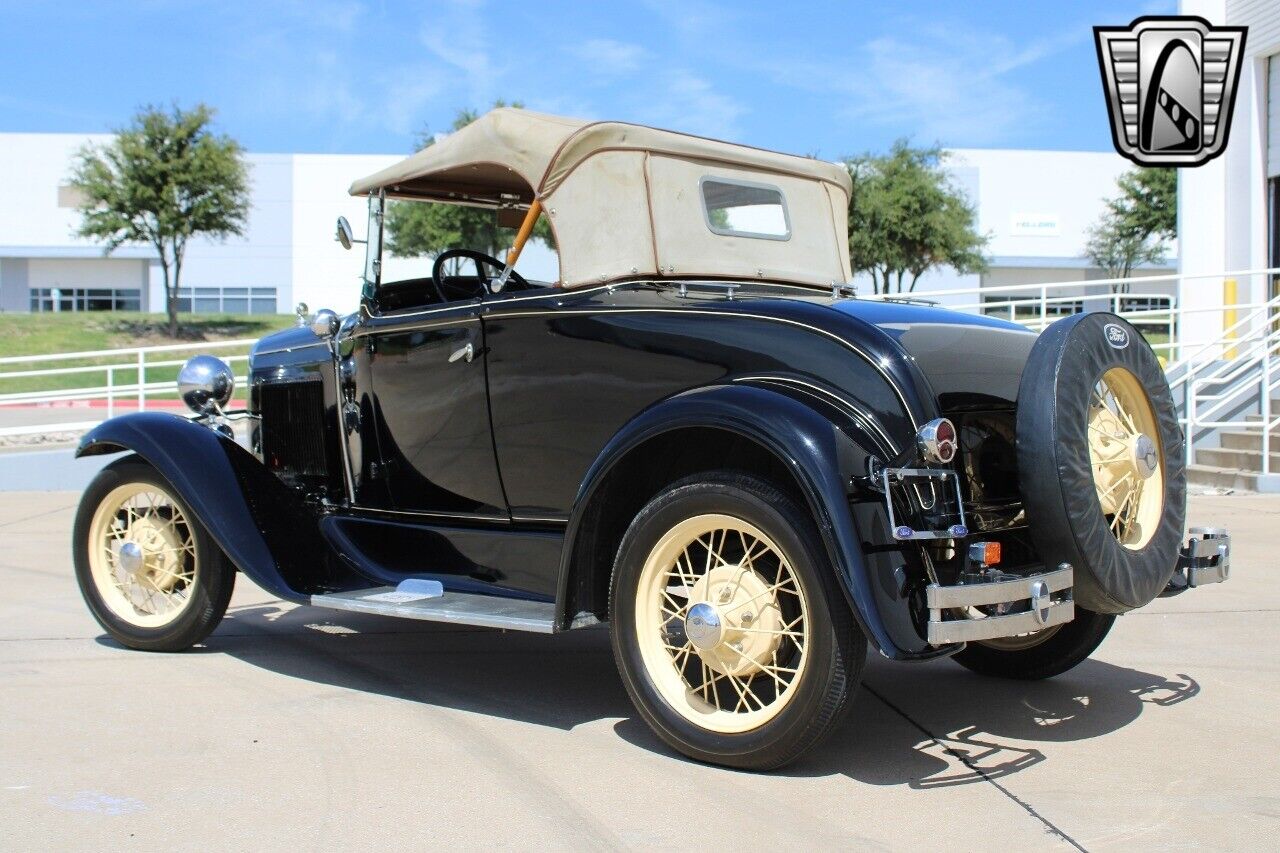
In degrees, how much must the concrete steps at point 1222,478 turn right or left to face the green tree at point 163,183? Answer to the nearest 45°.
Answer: approximately 90° to its right

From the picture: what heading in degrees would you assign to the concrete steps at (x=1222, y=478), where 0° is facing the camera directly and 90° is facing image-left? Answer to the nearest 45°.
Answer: approximately 45°

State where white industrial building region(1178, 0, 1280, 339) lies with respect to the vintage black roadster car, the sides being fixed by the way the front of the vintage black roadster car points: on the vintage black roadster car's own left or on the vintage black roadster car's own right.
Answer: on the vintage black roadster car's own right

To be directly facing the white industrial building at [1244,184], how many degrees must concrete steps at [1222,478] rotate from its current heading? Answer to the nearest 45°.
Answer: approximately 135° to its right

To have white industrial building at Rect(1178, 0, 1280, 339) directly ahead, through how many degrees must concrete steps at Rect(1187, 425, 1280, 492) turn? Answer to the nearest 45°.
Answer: approximately 135° to its right

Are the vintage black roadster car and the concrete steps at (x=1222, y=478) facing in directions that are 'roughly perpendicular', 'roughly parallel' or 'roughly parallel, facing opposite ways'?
roughly perpendicular

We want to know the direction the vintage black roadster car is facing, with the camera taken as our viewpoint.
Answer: facing away from the viewer and to the left of the viewer

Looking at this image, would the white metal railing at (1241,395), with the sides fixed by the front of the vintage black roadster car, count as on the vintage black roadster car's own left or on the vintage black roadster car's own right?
on the vintage black roadster car's own right

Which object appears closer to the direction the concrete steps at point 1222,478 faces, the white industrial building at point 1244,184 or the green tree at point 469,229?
the green tree

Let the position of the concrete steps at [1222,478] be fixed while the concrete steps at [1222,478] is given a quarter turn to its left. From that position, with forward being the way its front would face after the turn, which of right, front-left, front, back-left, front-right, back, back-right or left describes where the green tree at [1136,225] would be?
back-left

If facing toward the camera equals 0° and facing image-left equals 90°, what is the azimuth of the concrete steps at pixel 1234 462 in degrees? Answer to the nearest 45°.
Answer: approximately 45°
